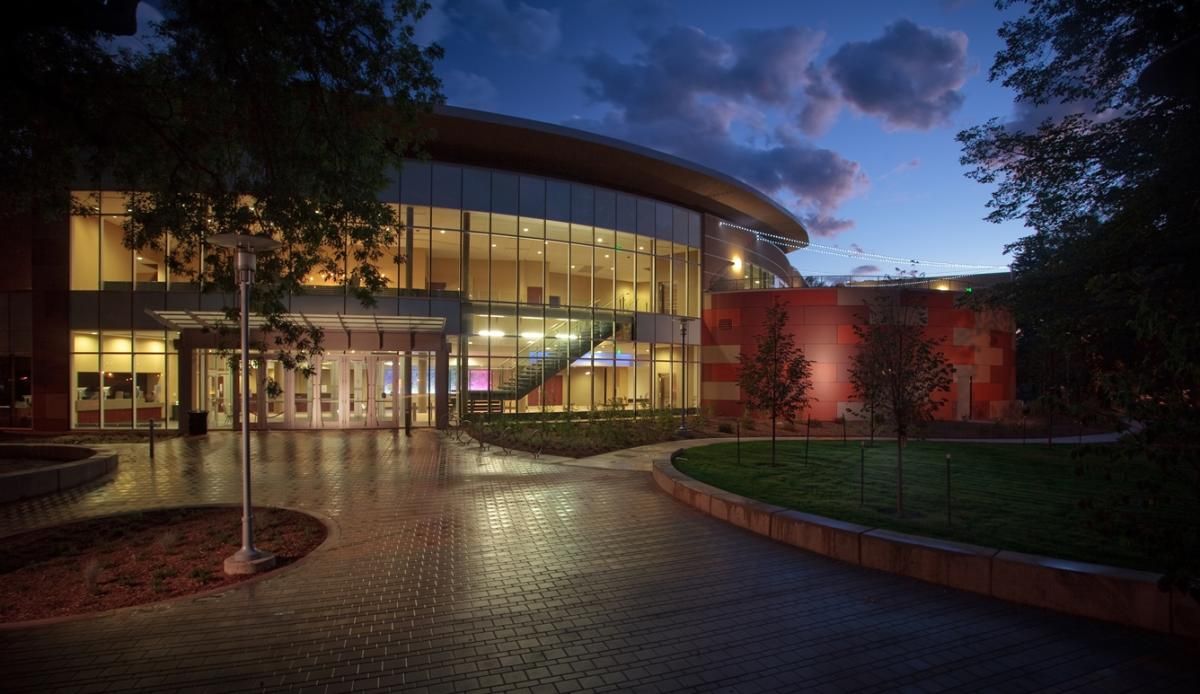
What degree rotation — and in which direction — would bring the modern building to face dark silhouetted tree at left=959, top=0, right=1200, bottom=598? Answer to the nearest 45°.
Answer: approximately 45° to its left

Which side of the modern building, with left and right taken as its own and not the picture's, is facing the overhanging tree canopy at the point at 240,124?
front

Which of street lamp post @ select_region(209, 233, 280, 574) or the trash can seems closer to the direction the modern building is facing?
the street lamp post

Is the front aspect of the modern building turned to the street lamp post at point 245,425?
yes

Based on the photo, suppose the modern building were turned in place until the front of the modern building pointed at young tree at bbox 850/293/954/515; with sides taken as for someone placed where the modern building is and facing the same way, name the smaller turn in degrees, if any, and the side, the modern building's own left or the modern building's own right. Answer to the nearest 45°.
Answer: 0° — it already faces it

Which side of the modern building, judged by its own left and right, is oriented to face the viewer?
front
